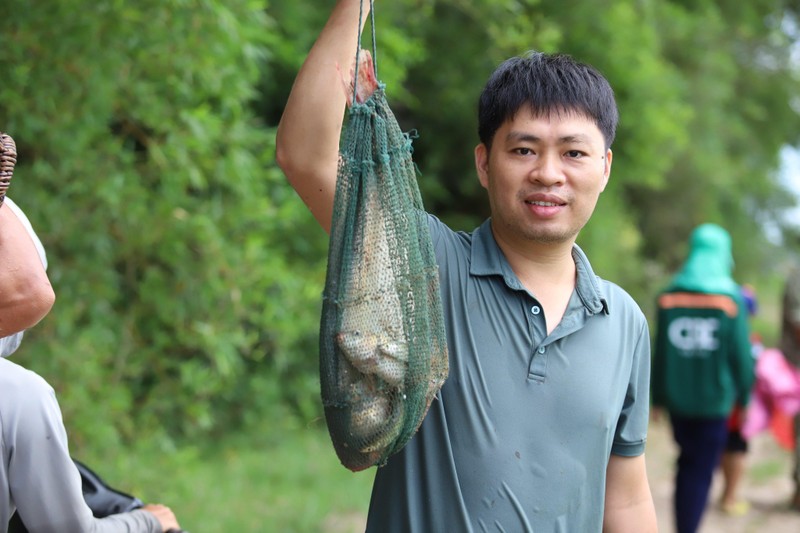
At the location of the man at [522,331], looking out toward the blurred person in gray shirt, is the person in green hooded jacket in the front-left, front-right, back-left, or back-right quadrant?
back-right

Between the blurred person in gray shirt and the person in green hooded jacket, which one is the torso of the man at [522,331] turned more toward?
the blurred person in gray shirt

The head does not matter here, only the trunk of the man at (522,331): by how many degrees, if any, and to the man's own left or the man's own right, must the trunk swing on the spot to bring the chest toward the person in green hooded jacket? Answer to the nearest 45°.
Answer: approximately 180°

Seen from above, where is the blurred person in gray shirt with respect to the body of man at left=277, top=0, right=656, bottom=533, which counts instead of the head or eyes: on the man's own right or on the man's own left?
on the man's own right

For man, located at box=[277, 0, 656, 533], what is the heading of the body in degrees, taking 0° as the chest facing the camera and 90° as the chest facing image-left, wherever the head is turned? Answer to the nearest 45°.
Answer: approximately 0°
